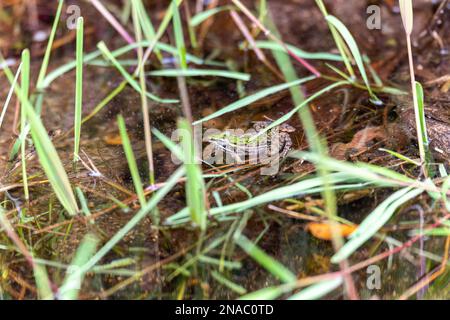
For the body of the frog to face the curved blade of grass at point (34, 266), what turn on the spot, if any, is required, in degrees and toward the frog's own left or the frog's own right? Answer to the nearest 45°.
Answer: approximately 45° to the frog's own left

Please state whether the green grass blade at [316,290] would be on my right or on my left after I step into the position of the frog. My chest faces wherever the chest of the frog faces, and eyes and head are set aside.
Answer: on my left

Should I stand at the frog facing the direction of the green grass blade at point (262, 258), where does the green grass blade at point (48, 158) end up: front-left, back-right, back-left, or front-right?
front-right

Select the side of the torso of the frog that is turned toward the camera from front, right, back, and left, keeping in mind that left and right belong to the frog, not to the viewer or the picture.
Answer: left

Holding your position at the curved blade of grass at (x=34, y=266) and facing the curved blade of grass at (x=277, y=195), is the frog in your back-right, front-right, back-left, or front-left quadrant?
front-left

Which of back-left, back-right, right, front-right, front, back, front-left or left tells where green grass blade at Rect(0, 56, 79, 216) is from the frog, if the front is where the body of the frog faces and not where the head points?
front-left

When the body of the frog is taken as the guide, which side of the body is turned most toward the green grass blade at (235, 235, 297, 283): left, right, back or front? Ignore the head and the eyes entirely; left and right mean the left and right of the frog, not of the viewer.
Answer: left

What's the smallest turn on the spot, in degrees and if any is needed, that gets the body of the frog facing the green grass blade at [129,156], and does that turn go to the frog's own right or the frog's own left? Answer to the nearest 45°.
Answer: approximately 45° to the frog's own left

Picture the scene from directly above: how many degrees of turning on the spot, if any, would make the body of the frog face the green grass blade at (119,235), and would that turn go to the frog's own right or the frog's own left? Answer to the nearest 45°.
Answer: approximately 45° to the frog's own left
